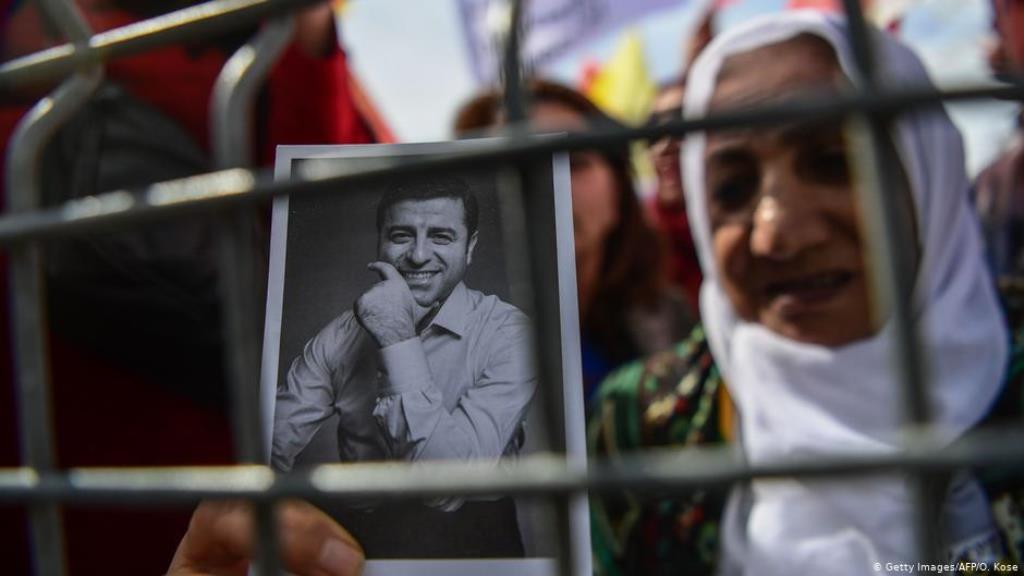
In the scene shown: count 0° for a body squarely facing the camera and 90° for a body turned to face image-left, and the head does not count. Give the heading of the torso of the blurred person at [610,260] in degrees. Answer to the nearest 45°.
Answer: approximately 0°

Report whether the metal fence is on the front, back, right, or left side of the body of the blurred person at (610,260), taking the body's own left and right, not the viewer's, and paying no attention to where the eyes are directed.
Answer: front
